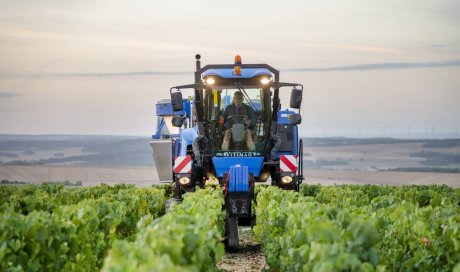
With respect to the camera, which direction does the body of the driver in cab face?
toward the camera
